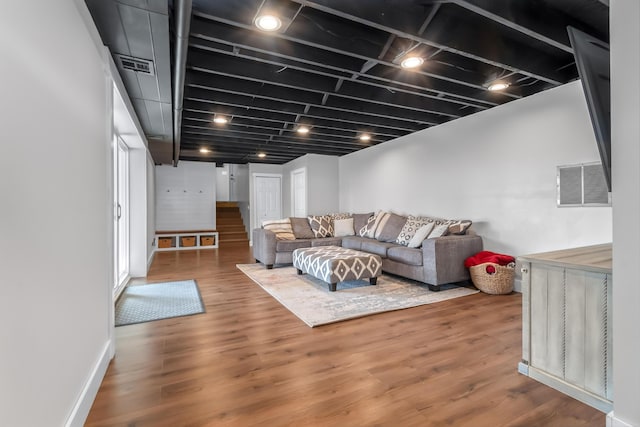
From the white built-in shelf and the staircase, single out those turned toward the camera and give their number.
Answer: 2

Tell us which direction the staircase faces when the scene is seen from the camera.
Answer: facing the viewer

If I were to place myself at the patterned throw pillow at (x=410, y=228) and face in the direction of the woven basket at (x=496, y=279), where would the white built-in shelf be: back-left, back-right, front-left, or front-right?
back-right

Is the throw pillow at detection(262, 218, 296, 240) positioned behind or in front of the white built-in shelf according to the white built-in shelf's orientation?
in front

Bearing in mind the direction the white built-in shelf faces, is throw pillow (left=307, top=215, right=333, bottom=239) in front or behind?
in front

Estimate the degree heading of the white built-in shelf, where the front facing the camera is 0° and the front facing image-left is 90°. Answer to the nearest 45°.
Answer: approximately 0°

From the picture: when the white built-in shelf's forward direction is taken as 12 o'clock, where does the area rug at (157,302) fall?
The area rug is roughly at 12 o'clock from the white built-in shelf.

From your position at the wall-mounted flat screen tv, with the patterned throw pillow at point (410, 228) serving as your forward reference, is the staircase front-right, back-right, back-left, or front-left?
front-left

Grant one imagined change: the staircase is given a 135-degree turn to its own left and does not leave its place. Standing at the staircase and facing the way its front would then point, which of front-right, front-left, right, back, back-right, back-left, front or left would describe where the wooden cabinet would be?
back-right

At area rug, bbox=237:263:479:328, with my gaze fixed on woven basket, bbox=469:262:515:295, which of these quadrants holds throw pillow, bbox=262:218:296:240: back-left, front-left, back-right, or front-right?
back-left

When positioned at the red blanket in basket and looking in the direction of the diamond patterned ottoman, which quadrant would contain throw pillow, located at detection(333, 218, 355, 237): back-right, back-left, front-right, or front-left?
front-right

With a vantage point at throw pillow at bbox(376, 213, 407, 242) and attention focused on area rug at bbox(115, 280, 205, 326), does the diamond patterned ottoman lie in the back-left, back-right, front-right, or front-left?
front-left

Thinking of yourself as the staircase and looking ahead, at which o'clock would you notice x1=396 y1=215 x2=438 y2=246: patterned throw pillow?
The patterned throw pillow is roughly at 11 o'clock from the staircase.
